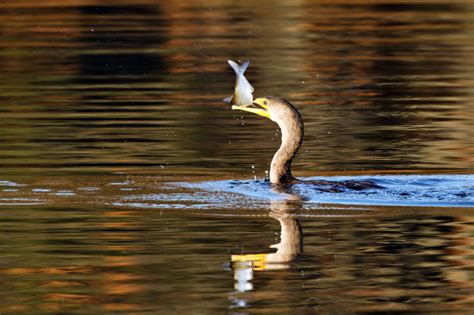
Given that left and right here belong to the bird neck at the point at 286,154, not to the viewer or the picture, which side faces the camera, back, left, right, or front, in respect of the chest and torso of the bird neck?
left

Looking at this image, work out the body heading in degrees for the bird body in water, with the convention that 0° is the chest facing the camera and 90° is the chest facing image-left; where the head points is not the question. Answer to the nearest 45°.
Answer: approximately 90°
